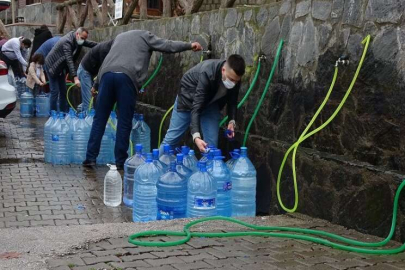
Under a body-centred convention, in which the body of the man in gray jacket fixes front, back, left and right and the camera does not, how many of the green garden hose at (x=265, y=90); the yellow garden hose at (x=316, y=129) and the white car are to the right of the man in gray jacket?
2

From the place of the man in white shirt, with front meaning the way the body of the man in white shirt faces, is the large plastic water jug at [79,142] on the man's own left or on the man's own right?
on the man's own right

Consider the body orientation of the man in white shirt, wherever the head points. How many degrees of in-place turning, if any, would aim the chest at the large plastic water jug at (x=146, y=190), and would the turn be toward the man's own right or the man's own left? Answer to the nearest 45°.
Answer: approximately 90° to the man's own right

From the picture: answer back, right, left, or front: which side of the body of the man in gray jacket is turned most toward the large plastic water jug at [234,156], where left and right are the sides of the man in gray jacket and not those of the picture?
right

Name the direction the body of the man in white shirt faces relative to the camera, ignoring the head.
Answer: to the viewer's right

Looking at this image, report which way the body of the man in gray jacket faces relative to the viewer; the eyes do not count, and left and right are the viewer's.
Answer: facing away from the viewer and to the right of the viewer
